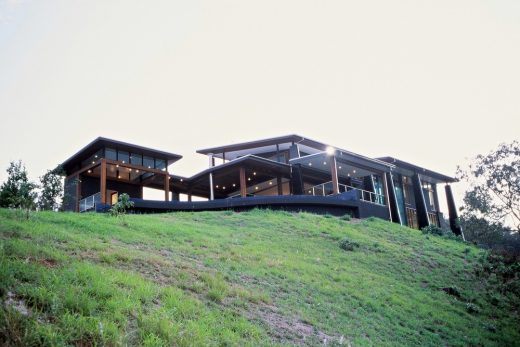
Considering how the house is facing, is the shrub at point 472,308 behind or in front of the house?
in front

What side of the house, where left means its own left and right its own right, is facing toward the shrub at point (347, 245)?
front

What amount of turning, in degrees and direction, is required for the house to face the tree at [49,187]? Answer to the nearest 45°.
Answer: approximately 45° to its right

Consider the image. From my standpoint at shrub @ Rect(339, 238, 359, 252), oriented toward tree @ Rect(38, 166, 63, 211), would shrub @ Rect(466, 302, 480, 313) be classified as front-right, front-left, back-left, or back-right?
back-left

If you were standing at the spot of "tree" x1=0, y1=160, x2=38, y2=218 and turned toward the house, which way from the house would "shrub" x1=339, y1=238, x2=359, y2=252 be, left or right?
right

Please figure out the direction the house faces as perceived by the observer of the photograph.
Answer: facing the viewer
